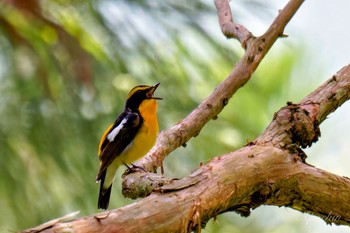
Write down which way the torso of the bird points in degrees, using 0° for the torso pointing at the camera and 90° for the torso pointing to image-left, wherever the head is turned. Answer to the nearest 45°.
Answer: approximately 270°
